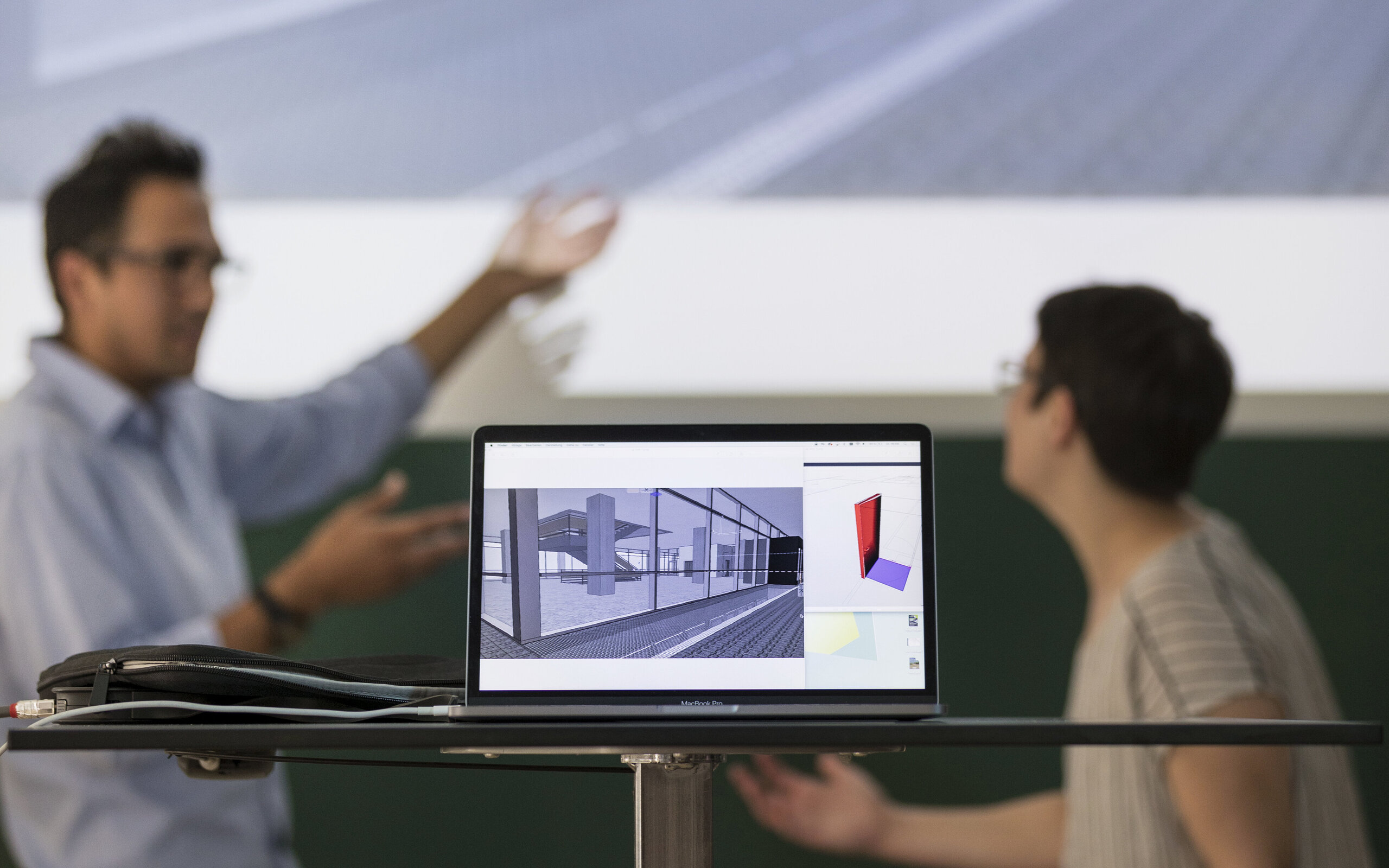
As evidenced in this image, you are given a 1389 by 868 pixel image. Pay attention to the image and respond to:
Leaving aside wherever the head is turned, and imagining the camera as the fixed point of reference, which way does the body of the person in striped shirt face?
to the viewer's left

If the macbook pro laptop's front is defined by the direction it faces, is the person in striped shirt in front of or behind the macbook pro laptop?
behind

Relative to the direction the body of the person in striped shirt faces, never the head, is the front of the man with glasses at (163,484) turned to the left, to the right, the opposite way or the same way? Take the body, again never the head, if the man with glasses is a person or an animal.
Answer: the opposite way

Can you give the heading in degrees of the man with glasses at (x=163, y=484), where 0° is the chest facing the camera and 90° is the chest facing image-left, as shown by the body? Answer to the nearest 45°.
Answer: approximately 315°

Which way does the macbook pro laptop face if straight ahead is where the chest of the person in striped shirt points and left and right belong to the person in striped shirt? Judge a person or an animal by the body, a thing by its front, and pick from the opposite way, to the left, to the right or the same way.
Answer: to the left

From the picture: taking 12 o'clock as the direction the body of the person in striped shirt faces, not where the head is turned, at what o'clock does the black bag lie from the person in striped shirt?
The black bag is roughly at 10 o'clock from the person in striped shirt.

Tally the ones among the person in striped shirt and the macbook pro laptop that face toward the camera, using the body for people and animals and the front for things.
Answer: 1

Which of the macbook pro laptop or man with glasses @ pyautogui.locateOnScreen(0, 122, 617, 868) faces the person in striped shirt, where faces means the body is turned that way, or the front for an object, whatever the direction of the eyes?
the man with glasses

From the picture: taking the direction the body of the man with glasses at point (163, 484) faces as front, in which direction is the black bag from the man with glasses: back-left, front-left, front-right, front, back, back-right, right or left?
front-right

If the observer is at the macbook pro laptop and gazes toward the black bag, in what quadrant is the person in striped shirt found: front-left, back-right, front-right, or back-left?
back-right

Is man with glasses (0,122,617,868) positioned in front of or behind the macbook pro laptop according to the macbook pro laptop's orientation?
behind

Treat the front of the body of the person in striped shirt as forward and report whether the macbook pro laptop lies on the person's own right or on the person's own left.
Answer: on the person's own left

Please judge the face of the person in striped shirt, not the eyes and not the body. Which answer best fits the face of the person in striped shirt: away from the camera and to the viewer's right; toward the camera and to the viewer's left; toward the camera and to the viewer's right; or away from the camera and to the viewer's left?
away from the camera and to the viewer's left

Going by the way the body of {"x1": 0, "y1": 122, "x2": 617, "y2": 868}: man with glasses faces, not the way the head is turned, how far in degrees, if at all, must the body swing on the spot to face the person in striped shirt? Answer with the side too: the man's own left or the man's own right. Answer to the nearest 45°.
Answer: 0° — they already face them
